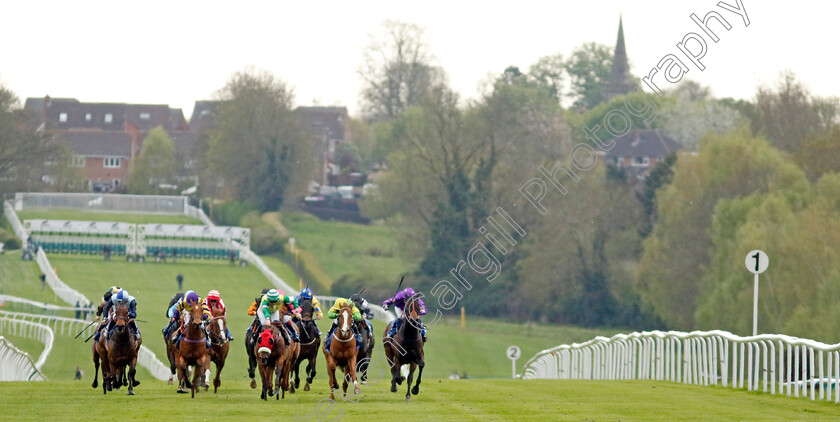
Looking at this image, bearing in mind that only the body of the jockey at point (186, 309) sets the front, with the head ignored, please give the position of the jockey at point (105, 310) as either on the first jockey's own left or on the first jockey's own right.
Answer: on the first jockey's own right

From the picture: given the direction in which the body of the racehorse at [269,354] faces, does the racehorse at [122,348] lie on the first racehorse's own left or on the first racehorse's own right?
on the first racehorse's own right

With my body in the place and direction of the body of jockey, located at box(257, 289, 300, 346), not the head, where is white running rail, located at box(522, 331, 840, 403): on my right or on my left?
on my left

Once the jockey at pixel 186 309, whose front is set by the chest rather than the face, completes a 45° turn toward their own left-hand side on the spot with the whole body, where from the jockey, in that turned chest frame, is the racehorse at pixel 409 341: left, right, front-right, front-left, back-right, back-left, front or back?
front-left

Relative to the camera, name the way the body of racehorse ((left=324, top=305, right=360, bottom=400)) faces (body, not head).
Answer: toward the camera

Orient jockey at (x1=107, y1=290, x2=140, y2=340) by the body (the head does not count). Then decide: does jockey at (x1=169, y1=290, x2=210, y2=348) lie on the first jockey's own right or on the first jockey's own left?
on the first jockey's own left

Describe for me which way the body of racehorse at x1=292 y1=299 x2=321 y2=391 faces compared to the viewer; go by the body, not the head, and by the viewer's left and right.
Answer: facing the viewer

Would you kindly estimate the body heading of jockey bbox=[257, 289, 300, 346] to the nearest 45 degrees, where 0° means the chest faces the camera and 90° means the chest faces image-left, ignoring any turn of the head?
approximately 0°

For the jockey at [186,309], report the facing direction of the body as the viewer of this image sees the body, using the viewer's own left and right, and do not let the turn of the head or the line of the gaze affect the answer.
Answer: facing the viewer

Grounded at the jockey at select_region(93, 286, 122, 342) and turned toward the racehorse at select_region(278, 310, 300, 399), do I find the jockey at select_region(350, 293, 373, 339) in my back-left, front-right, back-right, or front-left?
front-left

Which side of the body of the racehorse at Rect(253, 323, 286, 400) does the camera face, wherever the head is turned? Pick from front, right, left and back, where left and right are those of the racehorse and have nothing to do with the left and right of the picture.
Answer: front

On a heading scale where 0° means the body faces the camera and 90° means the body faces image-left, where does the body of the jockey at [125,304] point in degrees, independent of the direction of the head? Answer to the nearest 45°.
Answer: approximately 0°
